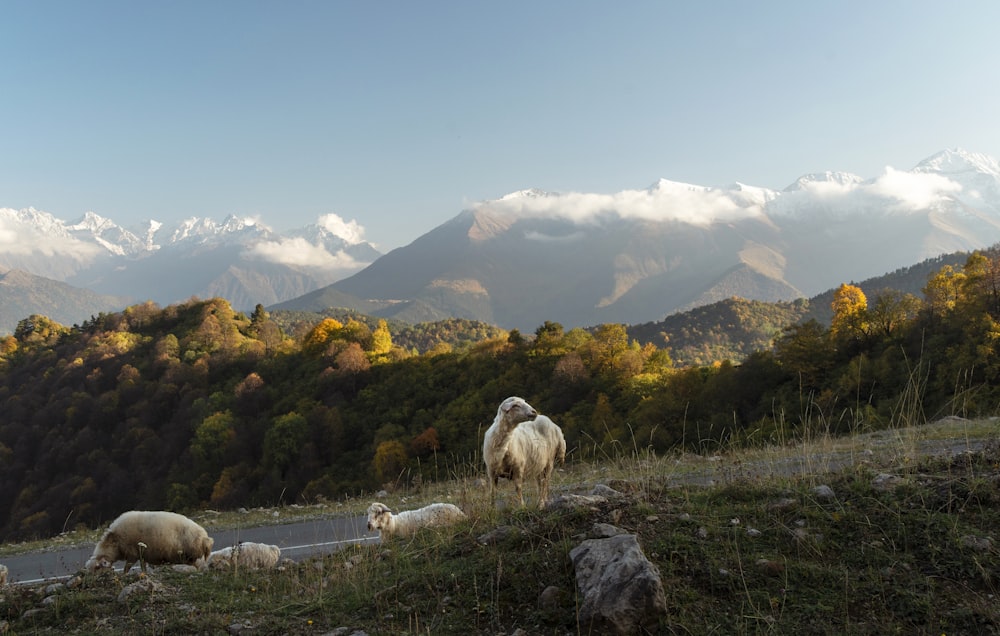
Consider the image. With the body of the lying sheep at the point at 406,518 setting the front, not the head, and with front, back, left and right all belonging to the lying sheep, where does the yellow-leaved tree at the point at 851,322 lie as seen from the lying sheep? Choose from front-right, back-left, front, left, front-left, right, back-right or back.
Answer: back-right

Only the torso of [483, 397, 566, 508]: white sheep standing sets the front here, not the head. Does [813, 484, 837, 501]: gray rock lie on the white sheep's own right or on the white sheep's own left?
on the white sheep's own left

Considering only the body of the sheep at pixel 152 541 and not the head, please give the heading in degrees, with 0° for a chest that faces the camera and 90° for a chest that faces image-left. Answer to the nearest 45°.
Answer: approximately 90°

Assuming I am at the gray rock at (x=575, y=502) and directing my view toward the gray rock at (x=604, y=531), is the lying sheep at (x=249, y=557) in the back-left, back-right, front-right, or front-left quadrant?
back-right

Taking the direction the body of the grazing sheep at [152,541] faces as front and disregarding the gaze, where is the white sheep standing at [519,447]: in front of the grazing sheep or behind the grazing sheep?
behind

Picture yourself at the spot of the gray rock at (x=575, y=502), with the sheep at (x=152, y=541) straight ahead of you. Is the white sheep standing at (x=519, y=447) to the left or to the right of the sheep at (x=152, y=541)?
right

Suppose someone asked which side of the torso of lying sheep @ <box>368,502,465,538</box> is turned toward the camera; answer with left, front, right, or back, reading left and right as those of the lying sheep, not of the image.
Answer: left

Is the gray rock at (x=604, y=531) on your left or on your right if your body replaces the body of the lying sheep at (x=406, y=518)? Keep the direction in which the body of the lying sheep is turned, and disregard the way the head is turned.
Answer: on your left

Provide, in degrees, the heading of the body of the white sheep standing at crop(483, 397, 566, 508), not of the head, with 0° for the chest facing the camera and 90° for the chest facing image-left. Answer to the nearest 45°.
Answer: approximately 45°

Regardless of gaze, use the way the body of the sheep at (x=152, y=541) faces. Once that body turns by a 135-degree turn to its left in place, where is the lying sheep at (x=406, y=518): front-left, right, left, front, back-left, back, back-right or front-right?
front-left

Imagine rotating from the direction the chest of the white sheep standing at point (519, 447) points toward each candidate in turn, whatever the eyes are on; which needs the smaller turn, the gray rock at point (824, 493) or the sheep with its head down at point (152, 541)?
the sheep with its head down

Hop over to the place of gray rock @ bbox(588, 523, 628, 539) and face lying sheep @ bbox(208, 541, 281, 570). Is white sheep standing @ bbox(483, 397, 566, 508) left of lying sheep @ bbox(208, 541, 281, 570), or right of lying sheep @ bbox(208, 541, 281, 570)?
right
